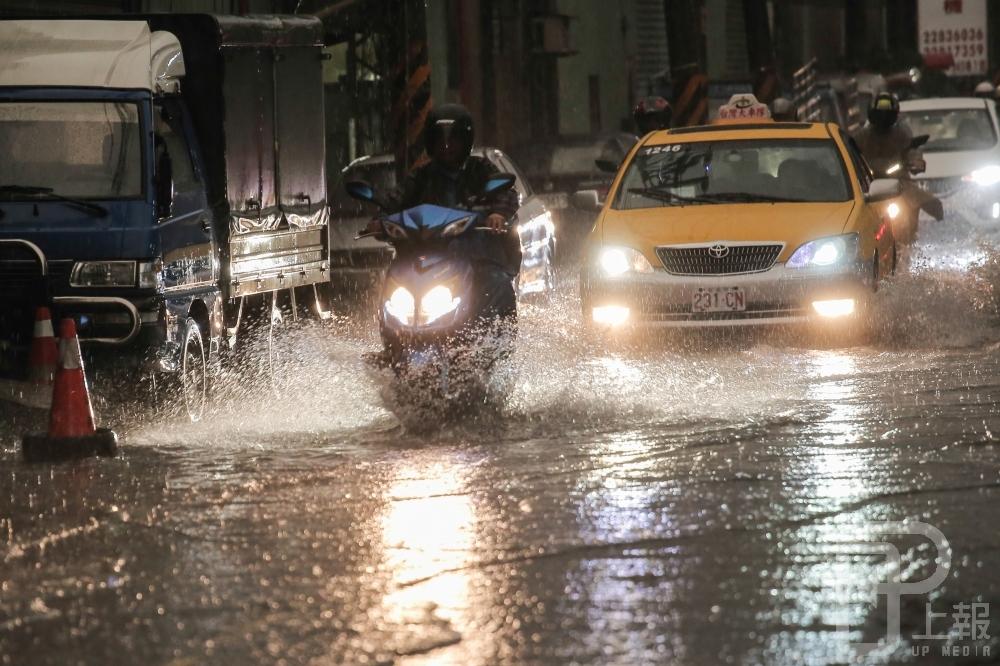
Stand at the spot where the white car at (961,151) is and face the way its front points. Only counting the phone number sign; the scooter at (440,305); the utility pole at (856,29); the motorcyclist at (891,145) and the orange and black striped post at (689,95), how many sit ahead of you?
2

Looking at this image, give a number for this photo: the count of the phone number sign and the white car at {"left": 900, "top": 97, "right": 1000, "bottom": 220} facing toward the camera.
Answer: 2

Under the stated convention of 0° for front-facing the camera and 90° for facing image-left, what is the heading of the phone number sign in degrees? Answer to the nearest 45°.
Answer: approximately 0°

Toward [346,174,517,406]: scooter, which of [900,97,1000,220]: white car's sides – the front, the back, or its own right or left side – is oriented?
front

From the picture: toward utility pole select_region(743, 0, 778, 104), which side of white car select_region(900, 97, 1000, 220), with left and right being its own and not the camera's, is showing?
back

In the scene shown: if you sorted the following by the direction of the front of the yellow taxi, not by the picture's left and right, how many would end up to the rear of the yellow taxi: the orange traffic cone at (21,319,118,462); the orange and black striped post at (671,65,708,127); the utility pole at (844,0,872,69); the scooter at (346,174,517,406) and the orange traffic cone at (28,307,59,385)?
2

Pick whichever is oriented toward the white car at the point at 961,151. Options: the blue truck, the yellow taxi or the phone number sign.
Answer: the phone number sign

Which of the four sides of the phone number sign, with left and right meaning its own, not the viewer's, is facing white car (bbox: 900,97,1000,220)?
front

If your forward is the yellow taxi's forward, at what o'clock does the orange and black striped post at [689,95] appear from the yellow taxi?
The orange and black striped post is roughly at 6 o'clock from the yellow taxi.

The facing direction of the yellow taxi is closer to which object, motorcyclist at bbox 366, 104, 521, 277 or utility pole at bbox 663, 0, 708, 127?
the motorcyclist

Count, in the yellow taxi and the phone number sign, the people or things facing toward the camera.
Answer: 2

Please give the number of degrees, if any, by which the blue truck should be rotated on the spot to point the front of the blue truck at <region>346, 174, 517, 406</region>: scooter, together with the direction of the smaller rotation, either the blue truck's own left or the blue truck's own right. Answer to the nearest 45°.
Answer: approximately 90° to the blue truck's own left

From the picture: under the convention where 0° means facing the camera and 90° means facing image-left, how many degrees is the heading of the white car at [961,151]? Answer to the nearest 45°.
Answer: approximately 0°

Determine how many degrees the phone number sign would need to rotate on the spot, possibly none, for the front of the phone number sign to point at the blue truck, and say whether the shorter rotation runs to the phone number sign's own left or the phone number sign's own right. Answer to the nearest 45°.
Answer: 0° — it already faces it
